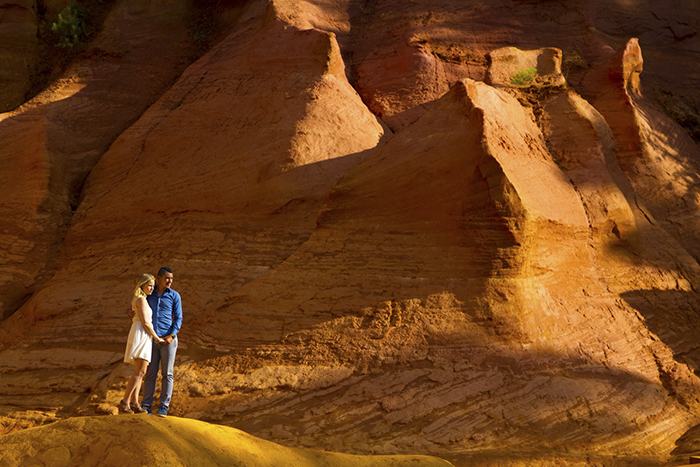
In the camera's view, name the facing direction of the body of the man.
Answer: toward the camera

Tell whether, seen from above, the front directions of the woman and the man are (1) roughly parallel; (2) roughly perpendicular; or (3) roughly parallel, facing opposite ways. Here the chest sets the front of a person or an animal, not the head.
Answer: roughly perpendicular

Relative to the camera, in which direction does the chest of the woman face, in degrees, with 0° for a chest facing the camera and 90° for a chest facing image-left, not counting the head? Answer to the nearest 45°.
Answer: approximately 270°

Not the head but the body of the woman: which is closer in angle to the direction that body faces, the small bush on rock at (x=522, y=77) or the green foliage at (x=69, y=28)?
the small bush on rock

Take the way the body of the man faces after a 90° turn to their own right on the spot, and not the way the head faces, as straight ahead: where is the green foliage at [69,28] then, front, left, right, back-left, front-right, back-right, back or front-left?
right

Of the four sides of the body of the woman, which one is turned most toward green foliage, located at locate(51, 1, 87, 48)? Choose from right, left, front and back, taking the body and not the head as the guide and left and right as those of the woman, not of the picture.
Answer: left
